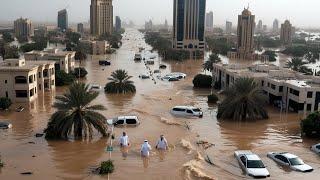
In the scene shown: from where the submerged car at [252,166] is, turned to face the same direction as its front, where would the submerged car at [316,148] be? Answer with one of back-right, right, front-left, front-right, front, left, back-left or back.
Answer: left

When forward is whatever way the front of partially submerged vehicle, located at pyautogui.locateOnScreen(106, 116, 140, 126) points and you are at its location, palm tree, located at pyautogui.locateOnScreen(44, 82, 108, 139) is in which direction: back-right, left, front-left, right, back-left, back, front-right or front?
front-left

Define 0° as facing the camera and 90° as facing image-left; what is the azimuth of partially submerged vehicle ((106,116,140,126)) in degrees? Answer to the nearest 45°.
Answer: approximately 90°

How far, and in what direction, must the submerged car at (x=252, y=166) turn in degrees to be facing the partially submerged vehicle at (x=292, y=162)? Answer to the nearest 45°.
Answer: approximately 90° to its left

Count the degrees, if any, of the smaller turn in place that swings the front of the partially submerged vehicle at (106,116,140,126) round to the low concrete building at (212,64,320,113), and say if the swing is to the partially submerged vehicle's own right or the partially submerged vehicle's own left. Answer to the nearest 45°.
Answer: approximately 135° to the partially submerged vehicle's own right

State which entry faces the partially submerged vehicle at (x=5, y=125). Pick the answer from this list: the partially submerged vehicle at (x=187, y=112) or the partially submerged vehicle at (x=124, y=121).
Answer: the partially submerged vehicle at (x=124, y=121)
